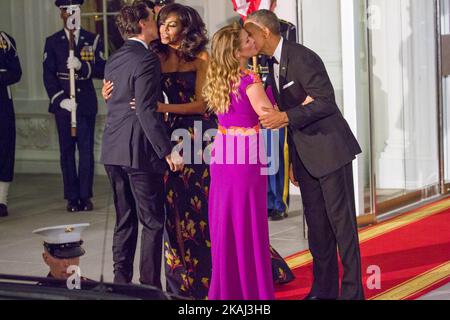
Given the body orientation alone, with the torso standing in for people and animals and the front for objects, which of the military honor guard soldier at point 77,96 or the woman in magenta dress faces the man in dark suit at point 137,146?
the military honor guard soldier

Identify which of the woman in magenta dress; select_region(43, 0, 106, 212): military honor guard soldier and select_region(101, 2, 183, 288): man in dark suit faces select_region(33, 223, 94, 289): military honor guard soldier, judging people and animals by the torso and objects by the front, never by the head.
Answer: select_region(43, 0, 106, 212): military honor guard soldier

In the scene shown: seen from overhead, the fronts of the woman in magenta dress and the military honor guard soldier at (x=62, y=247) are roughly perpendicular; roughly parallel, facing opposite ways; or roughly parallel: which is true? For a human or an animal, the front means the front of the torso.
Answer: roughly perpendicular

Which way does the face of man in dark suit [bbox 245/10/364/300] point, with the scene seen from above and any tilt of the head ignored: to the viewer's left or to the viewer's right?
to the viewer's left

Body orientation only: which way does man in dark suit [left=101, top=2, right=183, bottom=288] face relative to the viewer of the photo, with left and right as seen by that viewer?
facing away from the viewer and to the right of the viewer

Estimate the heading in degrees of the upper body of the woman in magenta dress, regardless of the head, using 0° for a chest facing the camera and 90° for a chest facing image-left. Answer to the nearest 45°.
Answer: approximately 225°

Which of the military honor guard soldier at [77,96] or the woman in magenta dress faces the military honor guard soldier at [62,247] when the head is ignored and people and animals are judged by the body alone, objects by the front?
the military honor guard soldier at [77,96]

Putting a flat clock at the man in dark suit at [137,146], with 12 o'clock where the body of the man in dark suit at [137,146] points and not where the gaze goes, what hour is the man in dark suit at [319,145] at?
the man in dark suit at [319,145] is roughly at 2 o'clock from the man in dark suit at [137,146].

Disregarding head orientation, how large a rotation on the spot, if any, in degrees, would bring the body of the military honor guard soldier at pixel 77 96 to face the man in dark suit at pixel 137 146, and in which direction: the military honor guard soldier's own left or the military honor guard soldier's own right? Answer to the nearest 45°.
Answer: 0° — they already face them

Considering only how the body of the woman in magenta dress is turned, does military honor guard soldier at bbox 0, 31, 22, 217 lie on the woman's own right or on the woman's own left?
on the woman's own left

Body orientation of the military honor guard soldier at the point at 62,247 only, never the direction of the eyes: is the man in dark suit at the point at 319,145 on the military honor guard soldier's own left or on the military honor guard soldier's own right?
on the military honor guard soldier's own left

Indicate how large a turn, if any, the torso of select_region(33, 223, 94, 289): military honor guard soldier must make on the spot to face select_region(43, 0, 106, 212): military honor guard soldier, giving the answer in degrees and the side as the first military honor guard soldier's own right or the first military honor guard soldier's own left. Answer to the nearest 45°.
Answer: approximately 135° to the first military honor guard soldier's own left

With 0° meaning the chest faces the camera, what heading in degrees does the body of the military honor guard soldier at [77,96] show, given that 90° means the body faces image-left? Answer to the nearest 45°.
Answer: approximately 0°

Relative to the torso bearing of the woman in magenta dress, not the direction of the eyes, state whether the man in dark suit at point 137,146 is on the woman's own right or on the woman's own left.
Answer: on the woman's own left
